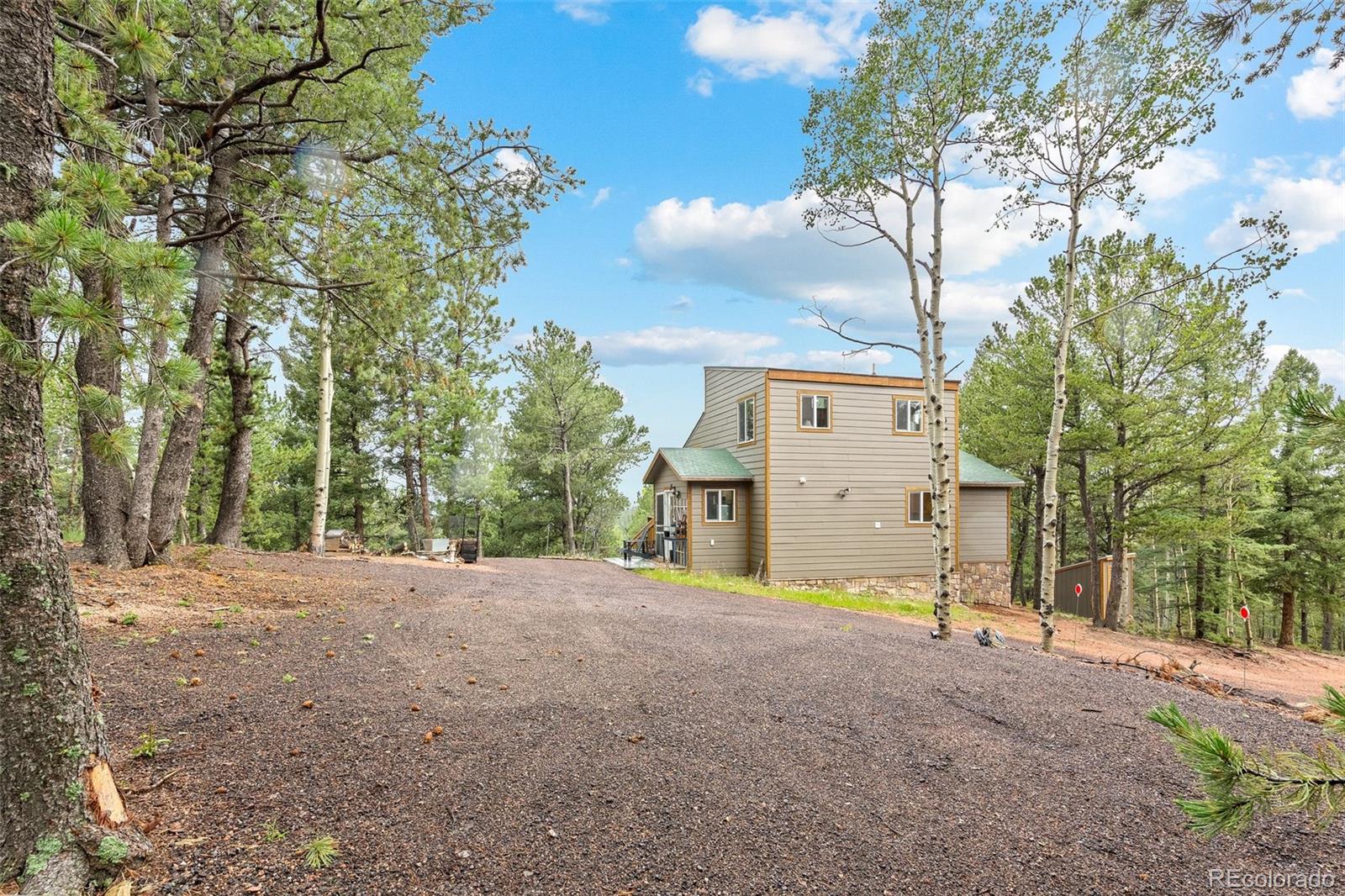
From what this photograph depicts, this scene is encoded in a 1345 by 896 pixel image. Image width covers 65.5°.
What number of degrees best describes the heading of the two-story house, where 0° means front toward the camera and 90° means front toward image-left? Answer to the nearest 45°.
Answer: approximately 90°

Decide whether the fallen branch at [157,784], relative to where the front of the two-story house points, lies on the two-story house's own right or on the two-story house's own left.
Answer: on the two-story house's own left
